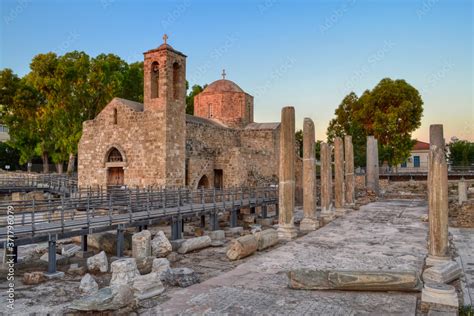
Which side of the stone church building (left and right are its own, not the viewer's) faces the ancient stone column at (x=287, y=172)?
left

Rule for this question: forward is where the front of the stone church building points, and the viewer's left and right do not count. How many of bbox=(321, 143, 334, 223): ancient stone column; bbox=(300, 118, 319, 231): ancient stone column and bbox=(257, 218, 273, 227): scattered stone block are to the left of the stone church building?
3

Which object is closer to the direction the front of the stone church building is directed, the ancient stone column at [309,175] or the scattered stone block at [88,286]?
the scattered stone block

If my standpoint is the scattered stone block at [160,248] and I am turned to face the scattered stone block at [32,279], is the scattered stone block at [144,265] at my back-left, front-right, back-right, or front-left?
front-left

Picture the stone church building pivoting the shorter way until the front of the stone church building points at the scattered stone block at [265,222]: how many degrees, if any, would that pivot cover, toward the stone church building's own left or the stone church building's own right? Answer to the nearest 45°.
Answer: approximately 90° to the stone church building's own left

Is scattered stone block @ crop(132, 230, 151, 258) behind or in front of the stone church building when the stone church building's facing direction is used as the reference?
in front

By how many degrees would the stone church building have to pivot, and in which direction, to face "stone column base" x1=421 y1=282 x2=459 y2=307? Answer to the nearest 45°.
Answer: approximately 45° to its left

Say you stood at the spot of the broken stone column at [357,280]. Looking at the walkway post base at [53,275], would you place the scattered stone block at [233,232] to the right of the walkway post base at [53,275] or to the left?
right

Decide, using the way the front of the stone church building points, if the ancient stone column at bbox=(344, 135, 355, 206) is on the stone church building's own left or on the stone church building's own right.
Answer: on the stone church building's own left

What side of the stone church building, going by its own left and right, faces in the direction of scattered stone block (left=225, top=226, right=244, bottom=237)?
left

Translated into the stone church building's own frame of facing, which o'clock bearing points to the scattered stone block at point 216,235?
The scattered stone block is roughly at 10 o'clock from the stone church building.

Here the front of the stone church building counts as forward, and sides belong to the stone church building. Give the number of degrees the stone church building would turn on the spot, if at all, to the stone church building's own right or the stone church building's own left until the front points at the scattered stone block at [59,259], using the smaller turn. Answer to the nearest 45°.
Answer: approximately 45° to the stone church building's own left

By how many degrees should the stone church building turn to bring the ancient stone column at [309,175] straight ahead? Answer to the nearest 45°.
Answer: approximately 90° to its left

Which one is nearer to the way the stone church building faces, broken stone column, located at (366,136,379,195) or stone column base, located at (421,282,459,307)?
the stone column base

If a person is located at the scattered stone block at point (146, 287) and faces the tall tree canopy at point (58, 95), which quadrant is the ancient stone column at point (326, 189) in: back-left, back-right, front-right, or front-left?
front-right
